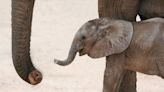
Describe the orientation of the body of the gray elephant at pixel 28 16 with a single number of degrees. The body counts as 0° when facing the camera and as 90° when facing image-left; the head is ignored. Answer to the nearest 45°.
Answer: approximately 90°

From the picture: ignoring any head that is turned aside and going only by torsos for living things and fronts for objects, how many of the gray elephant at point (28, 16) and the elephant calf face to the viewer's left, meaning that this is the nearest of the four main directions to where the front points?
2

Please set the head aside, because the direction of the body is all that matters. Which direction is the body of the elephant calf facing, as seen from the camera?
to the viewer's left
